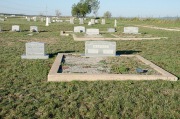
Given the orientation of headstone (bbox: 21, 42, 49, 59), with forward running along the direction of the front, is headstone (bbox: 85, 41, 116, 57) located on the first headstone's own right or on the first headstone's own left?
on the first headstone's own left

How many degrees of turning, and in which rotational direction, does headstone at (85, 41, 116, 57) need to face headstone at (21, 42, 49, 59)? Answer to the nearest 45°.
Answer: approximately 90° to its right

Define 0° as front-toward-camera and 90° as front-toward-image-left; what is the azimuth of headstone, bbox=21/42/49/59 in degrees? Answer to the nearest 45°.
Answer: approximately 0°

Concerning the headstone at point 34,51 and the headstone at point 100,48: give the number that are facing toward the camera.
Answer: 2
